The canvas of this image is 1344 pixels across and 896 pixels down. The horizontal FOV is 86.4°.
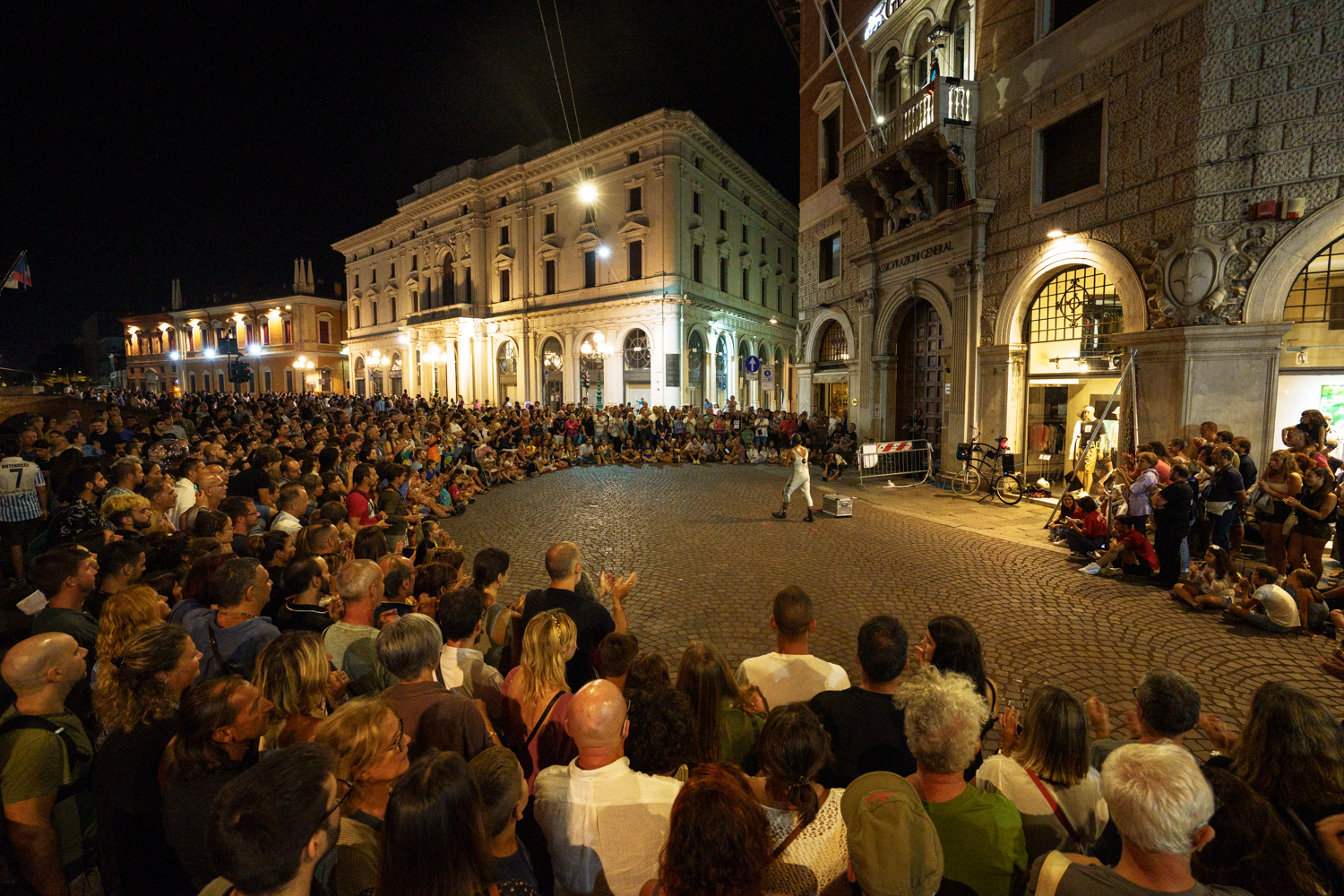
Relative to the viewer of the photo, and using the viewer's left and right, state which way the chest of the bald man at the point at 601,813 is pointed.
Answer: facing away from the viewer

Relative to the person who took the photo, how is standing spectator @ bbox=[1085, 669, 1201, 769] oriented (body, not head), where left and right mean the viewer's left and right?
facing away from the viewer and to the left of the viewer

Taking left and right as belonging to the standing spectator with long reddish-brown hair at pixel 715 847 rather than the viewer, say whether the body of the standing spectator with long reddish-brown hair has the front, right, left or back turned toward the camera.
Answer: back

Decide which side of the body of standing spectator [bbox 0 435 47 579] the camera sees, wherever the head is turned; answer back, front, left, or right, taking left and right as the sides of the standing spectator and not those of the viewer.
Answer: back

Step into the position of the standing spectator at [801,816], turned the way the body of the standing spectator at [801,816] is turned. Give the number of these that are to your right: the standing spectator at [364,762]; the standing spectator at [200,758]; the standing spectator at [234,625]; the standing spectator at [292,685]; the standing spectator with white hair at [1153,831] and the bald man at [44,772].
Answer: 1

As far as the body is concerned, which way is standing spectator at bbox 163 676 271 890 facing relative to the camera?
to the viewer's right

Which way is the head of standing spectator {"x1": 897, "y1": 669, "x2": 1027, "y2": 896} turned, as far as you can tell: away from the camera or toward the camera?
away from the camera

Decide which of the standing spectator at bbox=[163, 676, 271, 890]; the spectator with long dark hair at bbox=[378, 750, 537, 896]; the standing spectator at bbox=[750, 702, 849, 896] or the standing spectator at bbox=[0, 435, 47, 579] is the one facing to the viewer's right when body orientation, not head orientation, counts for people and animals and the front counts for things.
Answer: the standing spectator at bbox=[163, 676, 271, 890]

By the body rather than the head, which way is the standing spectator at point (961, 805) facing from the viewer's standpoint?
away from the camera

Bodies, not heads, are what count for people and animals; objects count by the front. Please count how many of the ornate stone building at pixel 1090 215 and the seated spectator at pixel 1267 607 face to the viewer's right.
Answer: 0

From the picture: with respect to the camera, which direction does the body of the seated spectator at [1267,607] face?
to the viewer's left

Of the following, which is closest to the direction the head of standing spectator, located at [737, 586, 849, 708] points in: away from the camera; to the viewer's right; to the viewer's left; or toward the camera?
away from the camera

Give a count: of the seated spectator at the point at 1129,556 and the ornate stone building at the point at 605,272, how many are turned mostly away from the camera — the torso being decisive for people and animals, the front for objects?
0

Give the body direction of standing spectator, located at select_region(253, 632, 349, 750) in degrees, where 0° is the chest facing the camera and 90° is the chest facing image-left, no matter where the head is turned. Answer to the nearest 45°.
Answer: approximately 225°

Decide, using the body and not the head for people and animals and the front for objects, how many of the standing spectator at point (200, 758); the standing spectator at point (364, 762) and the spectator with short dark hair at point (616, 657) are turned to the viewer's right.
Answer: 2

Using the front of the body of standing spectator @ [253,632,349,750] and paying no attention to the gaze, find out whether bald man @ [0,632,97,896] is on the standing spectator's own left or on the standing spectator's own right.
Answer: on the standing spectator's own left
